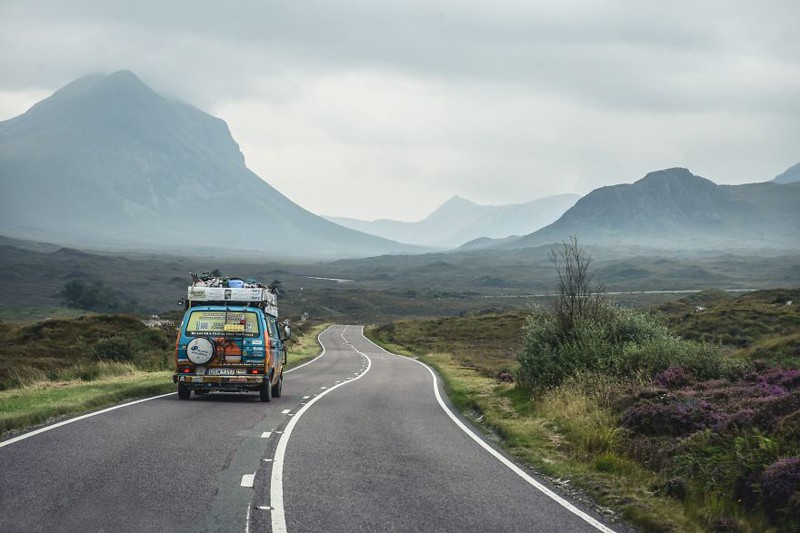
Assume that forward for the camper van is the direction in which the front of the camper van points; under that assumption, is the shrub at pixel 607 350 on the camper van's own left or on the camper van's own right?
on the camper van's own right

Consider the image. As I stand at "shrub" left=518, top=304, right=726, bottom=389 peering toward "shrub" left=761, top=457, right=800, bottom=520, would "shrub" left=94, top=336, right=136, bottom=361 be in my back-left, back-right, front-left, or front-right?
back-right

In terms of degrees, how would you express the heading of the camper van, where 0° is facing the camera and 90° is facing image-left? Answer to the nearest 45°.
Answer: approximately 180°

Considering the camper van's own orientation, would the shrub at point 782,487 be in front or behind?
behind

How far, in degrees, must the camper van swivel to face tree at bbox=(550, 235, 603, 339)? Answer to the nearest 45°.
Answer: approximately 90° to its right

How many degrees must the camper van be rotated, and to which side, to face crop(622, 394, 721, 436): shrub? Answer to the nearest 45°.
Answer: approximately 135° to its right

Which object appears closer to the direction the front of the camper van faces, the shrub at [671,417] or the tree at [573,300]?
the tree

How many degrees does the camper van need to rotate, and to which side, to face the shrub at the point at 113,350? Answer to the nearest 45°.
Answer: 0° — it already faces it
